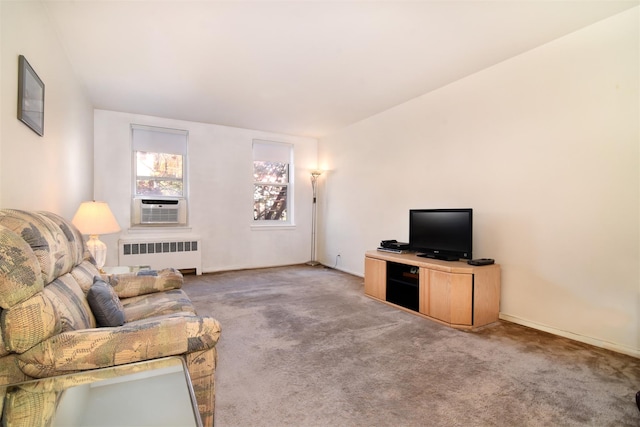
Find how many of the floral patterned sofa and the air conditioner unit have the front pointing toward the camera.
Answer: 1

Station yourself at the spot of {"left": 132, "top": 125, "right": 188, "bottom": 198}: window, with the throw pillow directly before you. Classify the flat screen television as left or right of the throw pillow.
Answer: left

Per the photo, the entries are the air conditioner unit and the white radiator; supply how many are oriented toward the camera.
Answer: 2

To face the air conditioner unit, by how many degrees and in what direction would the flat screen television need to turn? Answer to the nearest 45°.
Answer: approximately 45° to its right

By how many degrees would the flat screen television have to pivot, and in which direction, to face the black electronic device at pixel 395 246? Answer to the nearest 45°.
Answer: approximately 90° to its right

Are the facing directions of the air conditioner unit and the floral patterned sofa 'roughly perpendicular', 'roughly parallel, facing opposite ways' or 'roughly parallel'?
roughly perpendicular

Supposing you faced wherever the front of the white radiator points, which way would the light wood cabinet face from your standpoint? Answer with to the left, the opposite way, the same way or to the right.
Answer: to the right

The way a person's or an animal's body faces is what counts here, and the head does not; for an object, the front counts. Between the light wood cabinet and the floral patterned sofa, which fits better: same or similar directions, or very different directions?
very different directions

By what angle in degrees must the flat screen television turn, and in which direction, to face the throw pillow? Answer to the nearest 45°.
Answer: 0° — it already faces it

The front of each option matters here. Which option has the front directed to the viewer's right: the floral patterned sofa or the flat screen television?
the floral patterned sofa

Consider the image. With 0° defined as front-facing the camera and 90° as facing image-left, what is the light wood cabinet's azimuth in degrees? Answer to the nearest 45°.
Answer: approximately 45°

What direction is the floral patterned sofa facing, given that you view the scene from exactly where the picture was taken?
facing to the right of the viewer
